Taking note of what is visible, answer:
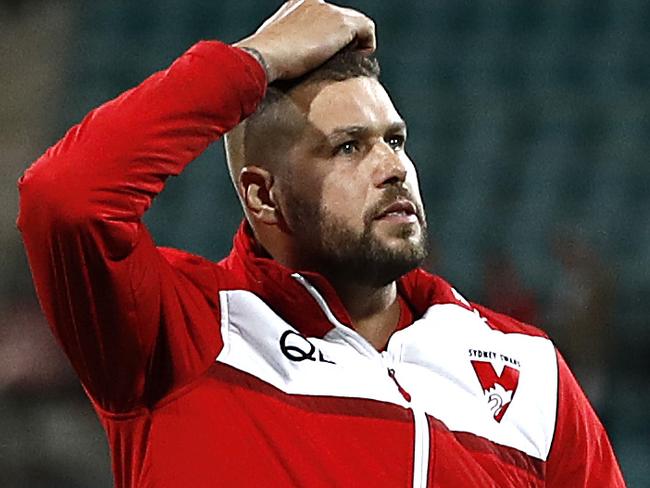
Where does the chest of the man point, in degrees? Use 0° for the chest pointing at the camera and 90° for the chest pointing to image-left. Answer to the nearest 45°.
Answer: approximately 315°

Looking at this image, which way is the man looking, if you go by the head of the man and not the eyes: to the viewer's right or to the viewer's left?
to the viewer's right
